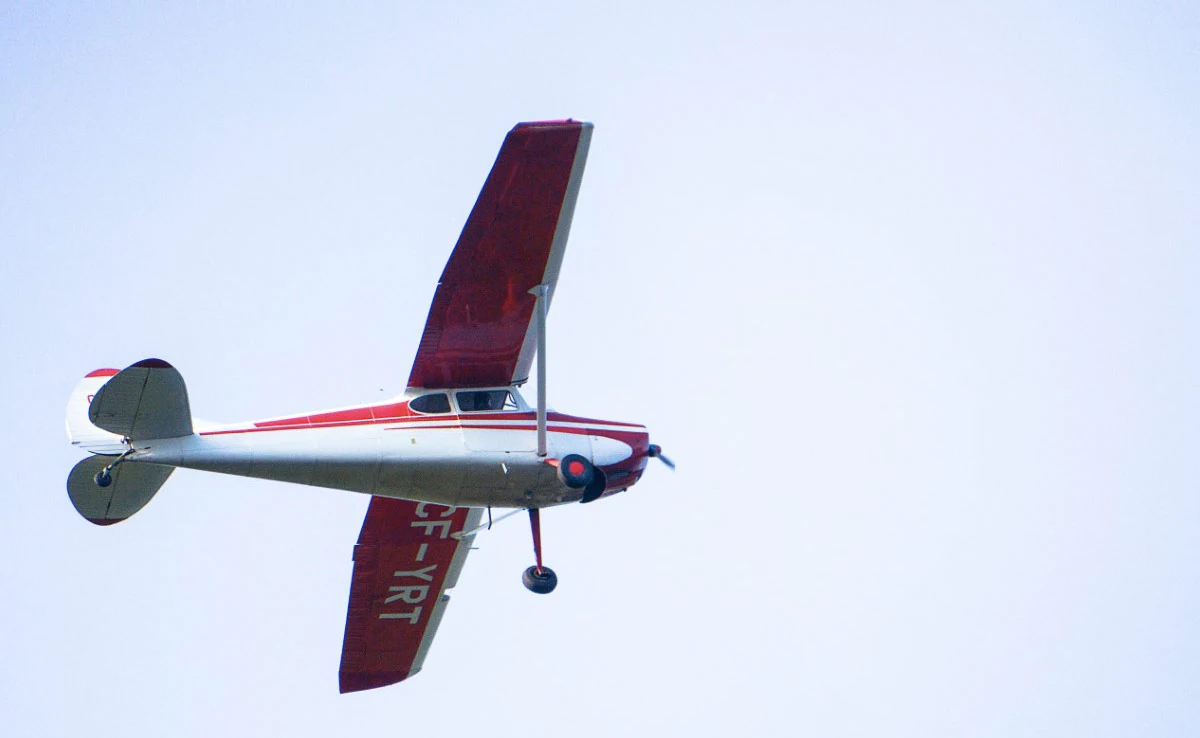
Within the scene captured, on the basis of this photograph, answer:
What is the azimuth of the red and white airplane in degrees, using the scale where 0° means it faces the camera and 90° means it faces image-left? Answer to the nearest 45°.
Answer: approximately 270°
